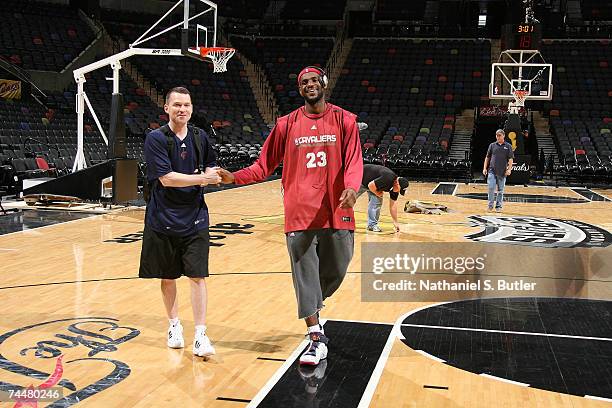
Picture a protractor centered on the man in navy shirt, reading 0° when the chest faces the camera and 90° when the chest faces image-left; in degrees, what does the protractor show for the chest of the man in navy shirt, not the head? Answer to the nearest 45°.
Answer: approximately 0°

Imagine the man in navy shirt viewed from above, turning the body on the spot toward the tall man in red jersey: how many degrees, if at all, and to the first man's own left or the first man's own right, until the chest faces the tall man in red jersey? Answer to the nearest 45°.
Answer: approximately 90° to the first man's own left

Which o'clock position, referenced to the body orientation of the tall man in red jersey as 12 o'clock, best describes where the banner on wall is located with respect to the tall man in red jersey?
The banner on wall is roughly at 5 o'clock from the tall man in red jersey.

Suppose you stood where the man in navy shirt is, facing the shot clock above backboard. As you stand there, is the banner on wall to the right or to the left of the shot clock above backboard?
left

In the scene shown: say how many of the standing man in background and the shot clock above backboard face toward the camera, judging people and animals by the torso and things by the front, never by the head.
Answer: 2

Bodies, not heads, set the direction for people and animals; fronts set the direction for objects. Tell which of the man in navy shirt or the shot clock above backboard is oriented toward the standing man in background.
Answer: the shot clock above backboard

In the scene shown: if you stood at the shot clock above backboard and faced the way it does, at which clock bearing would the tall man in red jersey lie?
The tall man in red jersey is roughly at 12 o'clock from the shot clock above backboard.

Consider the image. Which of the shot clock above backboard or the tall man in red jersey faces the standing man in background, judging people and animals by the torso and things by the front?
the shot clock above backboard

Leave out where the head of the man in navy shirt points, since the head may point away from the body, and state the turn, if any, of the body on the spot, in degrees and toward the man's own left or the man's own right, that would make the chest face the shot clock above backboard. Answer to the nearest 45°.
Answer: approximately 135° to the man's own left
